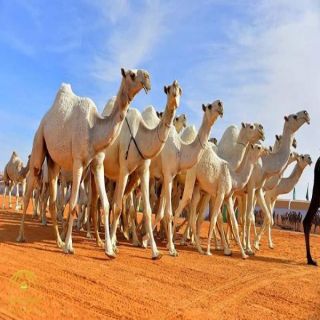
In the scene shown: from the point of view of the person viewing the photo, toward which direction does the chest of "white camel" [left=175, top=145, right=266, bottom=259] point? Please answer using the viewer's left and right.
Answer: facing the viewer and to the right of the viewer

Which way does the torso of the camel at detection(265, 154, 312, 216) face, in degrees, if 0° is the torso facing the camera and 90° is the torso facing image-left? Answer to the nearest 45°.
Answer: approximately 270°

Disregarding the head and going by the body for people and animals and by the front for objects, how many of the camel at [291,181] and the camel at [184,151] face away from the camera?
0
